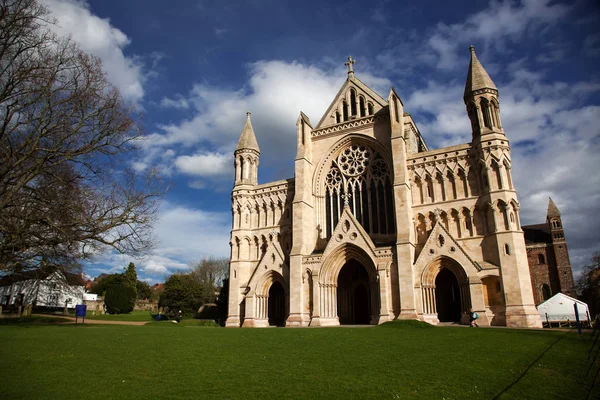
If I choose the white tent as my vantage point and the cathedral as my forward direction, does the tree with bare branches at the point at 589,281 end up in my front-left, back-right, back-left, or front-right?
back-right

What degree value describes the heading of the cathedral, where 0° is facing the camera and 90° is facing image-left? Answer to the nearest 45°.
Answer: approximately 45°

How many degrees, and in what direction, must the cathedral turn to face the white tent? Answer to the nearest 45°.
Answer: approximately 135° to its left
